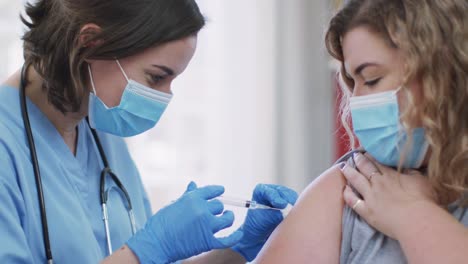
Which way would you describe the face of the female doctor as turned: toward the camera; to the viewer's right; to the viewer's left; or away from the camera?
to the viewer's right

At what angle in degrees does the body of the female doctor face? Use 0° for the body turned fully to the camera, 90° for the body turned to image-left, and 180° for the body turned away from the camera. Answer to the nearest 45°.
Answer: approximately 315°

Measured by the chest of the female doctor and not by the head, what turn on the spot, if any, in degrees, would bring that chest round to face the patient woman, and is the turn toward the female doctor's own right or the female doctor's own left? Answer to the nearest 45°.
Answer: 0° — they already face them
